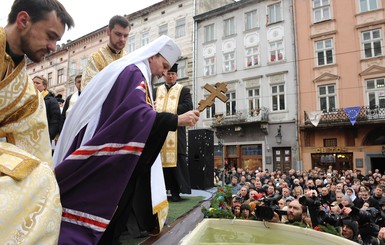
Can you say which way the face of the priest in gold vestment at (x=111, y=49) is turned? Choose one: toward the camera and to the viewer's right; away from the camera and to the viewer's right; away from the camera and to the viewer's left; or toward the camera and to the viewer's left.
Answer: toward the camera and to the viewer's right

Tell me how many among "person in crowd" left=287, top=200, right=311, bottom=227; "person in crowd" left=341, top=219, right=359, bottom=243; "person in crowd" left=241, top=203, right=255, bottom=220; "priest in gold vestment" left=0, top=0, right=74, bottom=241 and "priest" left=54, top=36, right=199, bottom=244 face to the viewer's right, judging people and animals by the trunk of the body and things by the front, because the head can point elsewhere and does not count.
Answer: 2

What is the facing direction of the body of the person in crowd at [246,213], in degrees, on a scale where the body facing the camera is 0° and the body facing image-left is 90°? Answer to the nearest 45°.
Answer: approximately 45°

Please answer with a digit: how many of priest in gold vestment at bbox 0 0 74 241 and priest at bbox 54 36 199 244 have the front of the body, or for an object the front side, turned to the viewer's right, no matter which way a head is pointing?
2

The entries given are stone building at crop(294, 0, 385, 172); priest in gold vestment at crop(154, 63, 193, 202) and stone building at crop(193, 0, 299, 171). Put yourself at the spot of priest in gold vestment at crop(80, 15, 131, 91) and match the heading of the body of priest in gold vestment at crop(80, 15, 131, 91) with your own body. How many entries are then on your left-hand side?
3

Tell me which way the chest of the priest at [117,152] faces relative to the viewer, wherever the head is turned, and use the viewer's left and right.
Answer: facing to the right of the viewer

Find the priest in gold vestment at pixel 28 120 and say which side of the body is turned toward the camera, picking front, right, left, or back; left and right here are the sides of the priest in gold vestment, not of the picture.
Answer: right

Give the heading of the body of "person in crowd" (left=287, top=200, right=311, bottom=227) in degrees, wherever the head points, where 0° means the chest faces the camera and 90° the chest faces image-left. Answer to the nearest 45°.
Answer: approximately 45°

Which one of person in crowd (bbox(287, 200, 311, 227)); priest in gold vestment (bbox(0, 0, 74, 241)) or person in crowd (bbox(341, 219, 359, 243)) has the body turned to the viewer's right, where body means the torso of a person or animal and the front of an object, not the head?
the priest in gold vestment

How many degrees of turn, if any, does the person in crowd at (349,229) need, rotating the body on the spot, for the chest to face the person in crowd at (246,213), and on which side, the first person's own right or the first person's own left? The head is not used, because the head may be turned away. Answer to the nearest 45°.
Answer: approximately 45° to the first person's own right
